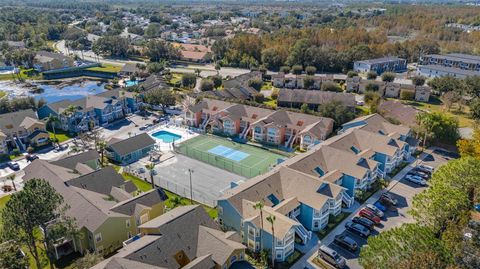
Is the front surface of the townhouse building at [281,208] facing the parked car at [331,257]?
yes

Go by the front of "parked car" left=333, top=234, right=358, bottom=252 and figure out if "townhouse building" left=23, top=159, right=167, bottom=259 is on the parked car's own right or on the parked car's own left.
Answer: on the parked car's own left

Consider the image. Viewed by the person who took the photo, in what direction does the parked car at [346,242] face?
facing away from the viewer and to the left of the viewer

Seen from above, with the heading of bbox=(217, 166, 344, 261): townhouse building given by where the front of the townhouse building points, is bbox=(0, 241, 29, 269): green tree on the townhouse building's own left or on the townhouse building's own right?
on the townhouse building's own right

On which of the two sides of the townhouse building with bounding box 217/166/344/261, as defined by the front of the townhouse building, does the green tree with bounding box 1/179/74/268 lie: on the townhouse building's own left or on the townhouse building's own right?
on the townhouse building's own right

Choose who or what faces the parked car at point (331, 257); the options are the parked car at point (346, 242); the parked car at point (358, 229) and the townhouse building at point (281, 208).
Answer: the townhouse building

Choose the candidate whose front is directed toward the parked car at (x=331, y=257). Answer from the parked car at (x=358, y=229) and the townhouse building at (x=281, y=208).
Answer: the townhouse building

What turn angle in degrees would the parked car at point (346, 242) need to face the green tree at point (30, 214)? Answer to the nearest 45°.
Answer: approximately 90° to its left

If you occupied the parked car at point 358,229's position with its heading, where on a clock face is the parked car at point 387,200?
the parked car at point 387,200 is roughly at 2 o'clock from the parked car at point 358,229.

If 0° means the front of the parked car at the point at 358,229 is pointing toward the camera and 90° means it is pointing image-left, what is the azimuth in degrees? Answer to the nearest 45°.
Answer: approximately 135°

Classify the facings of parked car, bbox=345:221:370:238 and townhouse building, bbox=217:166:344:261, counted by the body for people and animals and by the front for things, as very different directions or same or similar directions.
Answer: very different directions

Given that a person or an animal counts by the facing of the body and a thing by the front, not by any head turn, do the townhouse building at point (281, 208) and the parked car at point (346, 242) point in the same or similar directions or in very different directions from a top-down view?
very different directions
